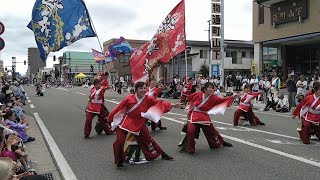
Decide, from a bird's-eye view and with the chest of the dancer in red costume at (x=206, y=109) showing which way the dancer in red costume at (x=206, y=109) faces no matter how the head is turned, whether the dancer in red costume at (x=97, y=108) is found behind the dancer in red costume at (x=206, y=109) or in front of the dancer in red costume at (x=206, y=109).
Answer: behind

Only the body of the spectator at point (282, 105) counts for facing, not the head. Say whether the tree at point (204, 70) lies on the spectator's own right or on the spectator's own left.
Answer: on the spectator's own right

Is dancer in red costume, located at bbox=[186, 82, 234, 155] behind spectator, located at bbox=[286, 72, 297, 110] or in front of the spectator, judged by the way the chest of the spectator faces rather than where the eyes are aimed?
in front

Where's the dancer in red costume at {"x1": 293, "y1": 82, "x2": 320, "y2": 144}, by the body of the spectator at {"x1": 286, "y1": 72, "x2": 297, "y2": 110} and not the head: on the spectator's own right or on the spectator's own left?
on the spectator's own left

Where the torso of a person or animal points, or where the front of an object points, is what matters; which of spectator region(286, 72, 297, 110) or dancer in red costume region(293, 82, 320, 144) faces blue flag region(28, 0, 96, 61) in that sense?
the spectator

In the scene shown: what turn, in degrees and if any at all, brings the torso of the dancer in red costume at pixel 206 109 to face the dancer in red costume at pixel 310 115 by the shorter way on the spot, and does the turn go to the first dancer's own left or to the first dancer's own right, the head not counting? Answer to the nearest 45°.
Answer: approximately 90° to the first dancer's own left

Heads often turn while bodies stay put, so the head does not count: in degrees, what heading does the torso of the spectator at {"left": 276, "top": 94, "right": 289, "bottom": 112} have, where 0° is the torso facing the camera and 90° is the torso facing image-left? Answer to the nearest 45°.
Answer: approximately 45°

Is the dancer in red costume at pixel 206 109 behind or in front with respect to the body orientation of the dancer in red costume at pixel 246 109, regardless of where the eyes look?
in front

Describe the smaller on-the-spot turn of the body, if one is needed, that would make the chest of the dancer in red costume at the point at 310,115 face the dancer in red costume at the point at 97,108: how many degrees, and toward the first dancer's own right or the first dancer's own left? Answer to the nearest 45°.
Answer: approximately 135° to the first dancer's own right

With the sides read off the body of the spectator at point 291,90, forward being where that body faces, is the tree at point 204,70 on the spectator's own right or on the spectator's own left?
on the spectator's own right

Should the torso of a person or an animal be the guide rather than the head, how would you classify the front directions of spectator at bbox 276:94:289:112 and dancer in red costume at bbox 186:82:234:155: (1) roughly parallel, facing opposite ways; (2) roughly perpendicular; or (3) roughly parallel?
roughly perpendicular
